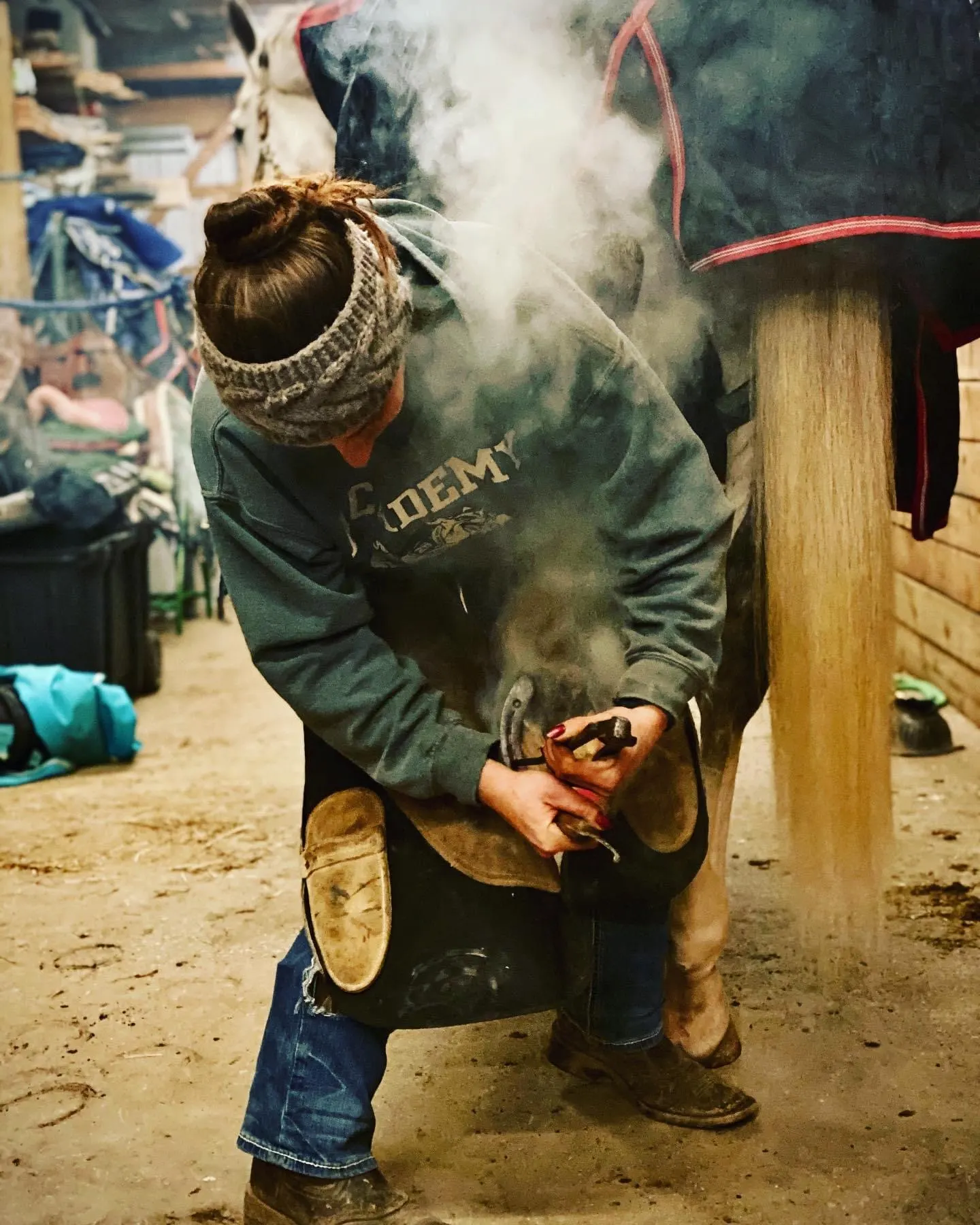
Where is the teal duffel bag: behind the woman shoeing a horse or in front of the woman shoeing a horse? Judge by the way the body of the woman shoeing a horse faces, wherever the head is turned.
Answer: behind

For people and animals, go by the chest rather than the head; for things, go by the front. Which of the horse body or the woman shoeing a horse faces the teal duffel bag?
the horse body

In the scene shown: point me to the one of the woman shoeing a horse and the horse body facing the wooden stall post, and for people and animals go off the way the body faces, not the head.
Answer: the horse body

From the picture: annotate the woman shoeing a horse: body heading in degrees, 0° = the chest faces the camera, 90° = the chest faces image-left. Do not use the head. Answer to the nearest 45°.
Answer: approximately 315°

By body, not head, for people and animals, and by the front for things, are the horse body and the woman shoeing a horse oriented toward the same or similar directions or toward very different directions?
very different directions

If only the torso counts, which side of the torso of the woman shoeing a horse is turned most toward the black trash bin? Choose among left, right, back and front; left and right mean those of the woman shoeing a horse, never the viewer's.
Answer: back

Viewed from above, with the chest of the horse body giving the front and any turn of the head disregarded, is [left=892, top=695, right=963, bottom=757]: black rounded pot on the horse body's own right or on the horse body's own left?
on the horse body's own right

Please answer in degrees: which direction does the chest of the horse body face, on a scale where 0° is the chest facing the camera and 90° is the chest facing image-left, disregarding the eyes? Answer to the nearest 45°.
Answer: approximately 135°
